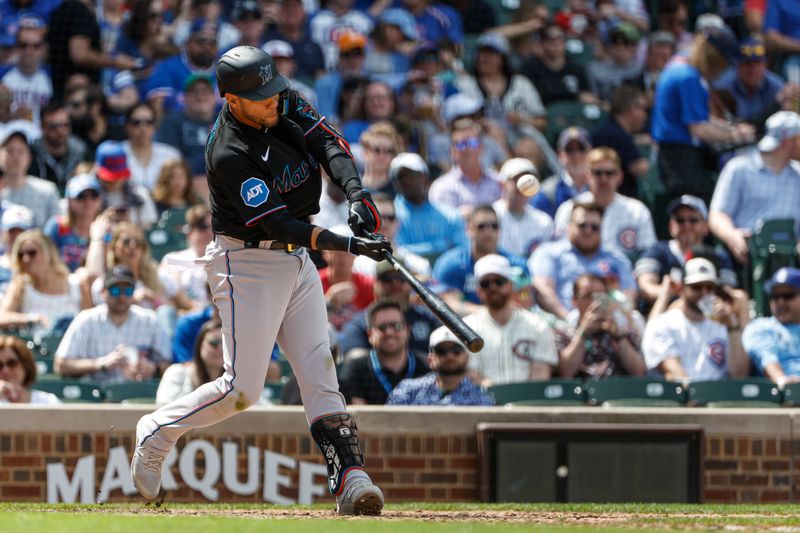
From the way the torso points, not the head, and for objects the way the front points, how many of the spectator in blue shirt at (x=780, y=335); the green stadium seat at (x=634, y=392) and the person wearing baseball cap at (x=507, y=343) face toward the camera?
3

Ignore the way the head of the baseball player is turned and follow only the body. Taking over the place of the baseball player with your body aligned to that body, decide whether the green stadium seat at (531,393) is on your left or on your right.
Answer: on your left

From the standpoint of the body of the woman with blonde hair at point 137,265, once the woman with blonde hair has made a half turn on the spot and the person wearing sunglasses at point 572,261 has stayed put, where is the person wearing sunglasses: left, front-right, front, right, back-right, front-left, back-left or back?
right

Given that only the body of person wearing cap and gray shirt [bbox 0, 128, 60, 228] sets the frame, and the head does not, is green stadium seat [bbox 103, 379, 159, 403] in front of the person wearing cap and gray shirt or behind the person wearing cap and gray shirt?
in front

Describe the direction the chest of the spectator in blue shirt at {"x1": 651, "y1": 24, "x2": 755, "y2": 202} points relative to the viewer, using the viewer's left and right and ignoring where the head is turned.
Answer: facing to the right of the viewer

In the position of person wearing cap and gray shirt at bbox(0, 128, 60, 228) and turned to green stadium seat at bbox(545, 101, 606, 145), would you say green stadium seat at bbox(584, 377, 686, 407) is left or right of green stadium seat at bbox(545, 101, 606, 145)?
right

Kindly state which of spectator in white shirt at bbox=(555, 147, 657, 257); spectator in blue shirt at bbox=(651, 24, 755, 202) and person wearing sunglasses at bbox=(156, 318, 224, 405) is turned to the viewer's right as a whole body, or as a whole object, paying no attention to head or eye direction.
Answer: the spectator in blue shirt
